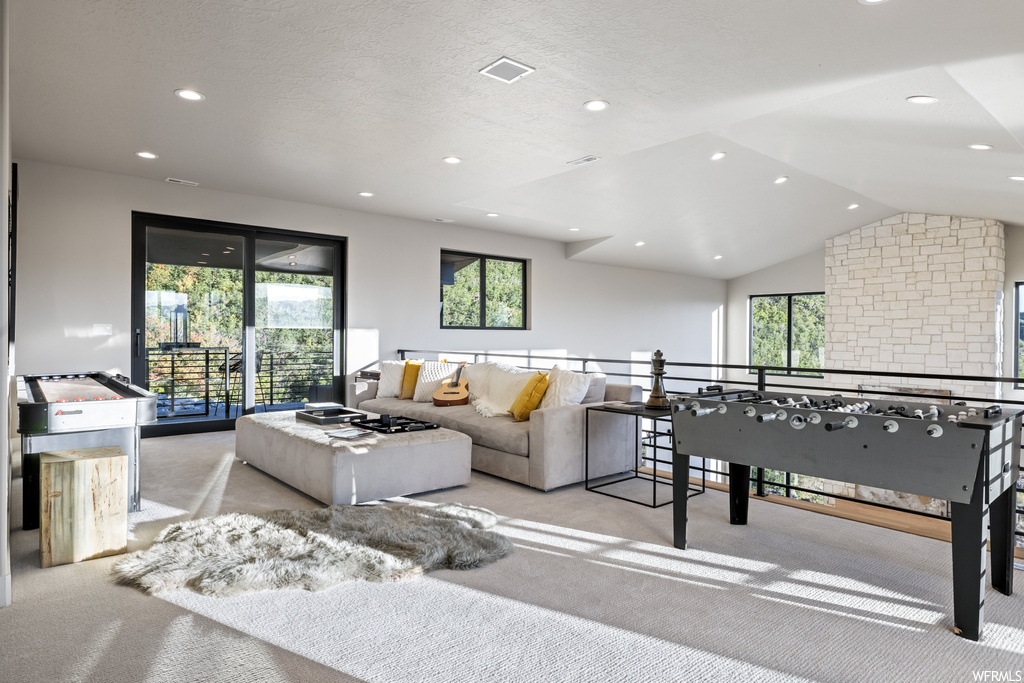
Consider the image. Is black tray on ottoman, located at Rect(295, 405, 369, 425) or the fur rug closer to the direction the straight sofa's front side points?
the fur rug

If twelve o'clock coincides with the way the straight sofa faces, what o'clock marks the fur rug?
The fur rug is roughly at 12 o'clock from the straight sofa.

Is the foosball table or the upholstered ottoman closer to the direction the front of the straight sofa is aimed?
the upholstered ottoman

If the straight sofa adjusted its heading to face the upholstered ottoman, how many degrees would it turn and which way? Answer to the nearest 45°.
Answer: approximately 45° to its right

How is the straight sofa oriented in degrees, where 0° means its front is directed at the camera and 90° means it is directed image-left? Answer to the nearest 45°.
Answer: approximately 45°
